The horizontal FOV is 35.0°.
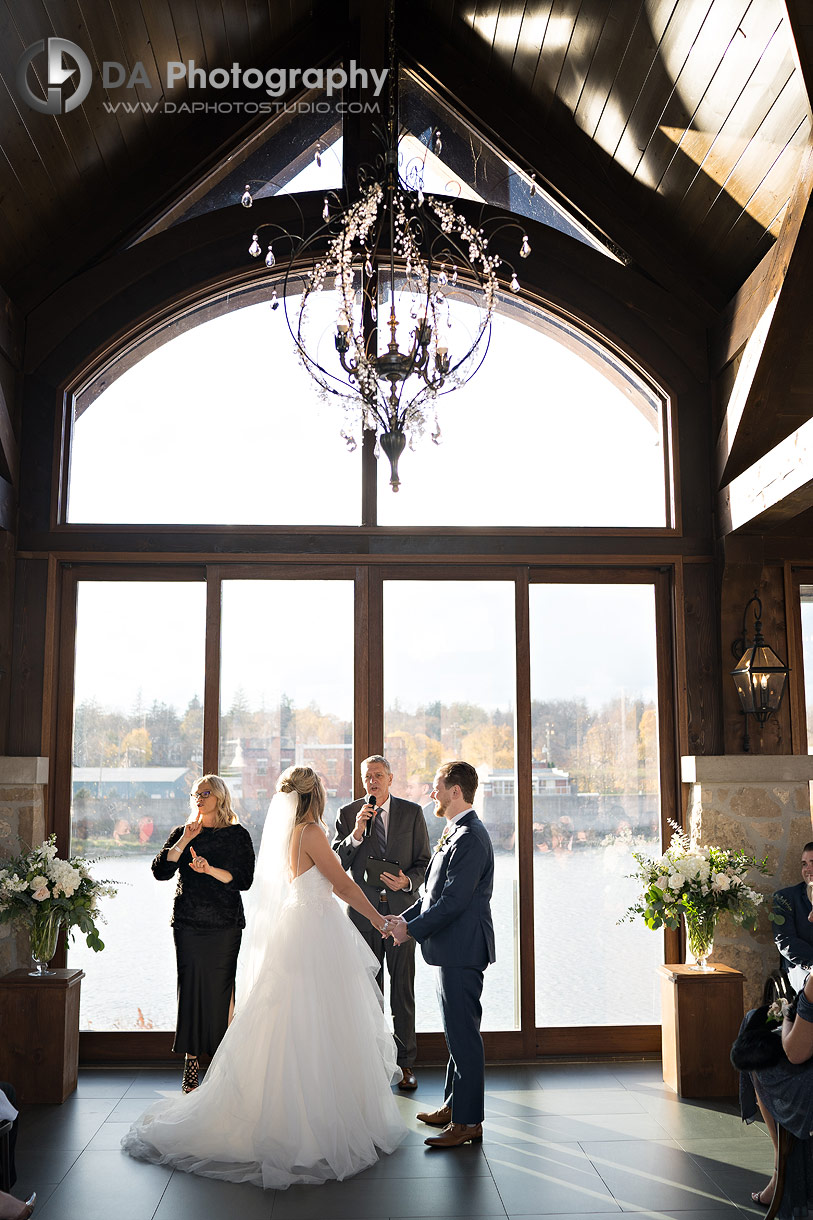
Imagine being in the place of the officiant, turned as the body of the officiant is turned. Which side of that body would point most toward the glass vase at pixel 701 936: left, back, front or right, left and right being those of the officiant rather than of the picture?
left

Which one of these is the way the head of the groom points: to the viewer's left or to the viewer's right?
to the viewer's left

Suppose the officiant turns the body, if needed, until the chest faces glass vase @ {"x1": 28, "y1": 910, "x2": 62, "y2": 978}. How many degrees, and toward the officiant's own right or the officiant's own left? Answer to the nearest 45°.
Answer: approximately 90° to the officiant's own right

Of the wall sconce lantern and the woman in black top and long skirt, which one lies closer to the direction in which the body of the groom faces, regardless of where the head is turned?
the woman in black top and long skirt

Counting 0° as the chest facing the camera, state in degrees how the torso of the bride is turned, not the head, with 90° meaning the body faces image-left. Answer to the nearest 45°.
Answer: approximately 225°

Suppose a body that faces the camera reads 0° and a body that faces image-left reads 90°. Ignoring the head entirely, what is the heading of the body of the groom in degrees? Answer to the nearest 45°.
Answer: approximately 90°

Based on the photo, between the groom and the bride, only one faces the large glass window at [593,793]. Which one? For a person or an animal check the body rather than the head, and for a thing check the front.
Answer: the bride

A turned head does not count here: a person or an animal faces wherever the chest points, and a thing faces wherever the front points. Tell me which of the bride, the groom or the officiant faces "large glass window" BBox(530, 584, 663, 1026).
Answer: the bride

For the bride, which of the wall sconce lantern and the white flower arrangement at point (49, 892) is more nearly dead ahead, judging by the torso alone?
the wall sconce lantern

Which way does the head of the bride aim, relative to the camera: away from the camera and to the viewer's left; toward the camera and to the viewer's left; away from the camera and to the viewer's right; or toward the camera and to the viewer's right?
away from the camera and to the viewer's right

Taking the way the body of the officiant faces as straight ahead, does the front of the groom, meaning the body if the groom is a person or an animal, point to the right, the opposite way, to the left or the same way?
to the right

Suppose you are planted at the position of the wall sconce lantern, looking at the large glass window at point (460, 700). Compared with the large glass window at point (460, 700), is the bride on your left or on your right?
left
